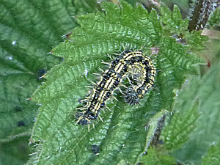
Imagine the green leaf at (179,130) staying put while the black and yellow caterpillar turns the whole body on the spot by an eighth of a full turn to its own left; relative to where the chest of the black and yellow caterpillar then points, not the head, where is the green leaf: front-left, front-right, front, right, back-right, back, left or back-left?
left

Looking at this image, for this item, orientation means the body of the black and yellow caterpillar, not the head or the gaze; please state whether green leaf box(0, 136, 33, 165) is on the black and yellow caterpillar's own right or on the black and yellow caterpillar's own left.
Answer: on the black and yellow caterpillar's own right

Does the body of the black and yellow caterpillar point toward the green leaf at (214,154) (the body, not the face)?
no

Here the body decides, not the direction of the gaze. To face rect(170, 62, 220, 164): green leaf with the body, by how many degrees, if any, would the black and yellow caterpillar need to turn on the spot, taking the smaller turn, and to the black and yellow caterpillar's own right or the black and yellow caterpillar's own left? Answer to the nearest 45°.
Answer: approximately 180°

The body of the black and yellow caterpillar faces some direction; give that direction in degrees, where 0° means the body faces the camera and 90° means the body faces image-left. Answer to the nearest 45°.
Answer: approximately 45°

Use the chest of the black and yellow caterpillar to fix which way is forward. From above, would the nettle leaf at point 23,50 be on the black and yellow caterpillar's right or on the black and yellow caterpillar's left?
on the black and yellow caterpillar's right

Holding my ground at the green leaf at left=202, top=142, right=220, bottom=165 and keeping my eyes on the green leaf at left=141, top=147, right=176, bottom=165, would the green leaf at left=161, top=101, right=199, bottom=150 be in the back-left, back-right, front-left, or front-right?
front-right
